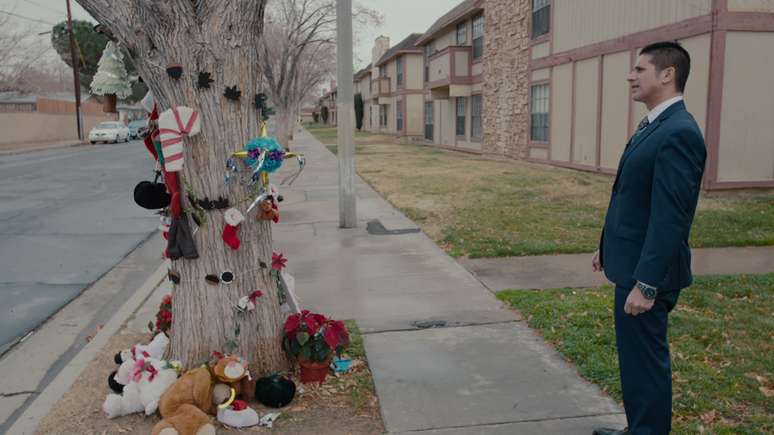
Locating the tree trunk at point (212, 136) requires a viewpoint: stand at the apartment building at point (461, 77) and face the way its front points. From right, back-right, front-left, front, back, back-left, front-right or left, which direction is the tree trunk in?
front-left

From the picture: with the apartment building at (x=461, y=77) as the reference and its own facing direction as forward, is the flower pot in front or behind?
in front

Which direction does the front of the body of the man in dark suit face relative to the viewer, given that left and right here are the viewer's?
facing to the left of the viewer

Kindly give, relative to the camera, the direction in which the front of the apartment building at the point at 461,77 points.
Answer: facing the viewer and to the left of the viewer

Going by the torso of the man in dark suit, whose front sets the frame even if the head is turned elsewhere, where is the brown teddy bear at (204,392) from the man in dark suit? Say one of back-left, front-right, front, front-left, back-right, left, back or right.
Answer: front

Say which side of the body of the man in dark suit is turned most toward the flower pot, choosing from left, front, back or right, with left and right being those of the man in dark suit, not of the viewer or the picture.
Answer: front

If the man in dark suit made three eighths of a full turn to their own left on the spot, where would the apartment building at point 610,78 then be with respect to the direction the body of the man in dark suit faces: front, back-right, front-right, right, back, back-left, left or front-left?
back-left

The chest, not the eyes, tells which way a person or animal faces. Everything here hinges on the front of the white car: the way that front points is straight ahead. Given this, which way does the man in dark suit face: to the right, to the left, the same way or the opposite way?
to the right

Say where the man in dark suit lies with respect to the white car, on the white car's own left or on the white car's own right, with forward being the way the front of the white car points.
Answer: on the white car's own left

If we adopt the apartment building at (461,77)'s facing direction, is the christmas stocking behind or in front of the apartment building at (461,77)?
in front

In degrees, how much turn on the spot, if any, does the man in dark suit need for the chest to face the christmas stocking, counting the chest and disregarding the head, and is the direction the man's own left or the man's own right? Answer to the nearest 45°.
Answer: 0° — they already face it

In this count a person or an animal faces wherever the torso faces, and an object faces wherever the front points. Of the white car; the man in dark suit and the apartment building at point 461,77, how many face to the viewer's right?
0

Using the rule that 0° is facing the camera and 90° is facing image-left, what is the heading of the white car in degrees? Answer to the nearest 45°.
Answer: approximately 45°

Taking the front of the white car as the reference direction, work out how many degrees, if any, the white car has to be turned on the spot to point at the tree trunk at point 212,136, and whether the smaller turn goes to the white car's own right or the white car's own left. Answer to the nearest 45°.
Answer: approximately 45° to the white car's own left

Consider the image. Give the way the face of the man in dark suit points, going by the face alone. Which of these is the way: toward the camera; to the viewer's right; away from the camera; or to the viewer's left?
to the viewer's left

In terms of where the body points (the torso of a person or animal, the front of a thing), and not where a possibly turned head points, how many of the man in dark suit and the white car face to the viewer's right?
0
